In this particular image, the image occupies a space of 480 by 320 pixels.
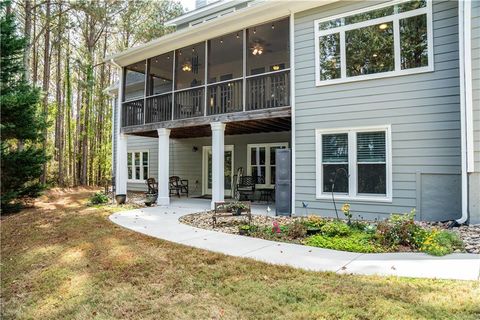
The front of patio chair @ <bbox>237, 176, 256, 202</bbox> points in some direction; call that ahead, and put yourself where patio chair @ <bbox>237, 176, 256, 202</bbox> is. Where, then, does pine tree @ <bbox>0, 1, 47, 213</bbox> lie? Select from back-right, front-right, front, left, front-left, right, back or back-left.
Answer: front-right

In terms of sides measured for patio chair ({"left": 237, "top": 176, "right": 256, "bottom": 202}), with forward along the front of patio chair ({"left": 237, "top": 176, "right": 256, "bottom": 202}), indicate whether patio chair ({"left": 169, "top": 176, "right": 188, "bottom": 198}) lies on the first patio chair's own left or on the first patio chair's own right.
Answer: on the first patio chair's own right

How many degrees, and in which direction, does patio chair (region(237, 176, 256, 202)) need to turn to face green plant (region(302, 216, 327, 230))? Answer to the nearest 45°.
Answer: approximately 45° to its left

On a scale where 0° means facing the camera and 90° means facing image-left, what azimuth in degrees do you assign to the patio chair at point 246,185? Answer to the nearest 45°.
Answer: approximately 45°

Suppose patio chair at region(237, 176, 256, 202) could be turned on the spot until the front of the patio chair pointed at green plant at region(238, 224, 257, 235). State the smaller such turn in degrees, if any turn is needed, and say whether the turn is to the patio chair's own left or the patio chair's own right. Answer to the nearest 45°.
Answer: approximately 45° to the patio chair's own left

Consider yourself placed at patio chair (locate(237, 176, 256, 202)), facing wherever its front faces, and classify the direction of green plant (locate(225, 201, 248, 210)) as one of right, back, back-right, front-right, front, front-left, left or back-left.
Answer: front-left

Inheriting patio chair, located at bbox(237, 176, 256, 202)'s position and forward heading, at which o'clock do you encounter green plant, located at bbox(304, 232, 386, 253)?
The green plant is roughly at 10 o'clock from the patio chair.

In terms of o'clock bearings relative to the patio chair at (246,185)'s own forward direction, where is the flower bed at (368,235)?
The flower bed is roughly at 10 o'clock from the patio chair.

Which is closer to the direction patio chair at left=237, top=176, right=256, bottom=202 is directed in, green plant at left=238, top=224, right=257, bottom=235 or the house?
the green plant
